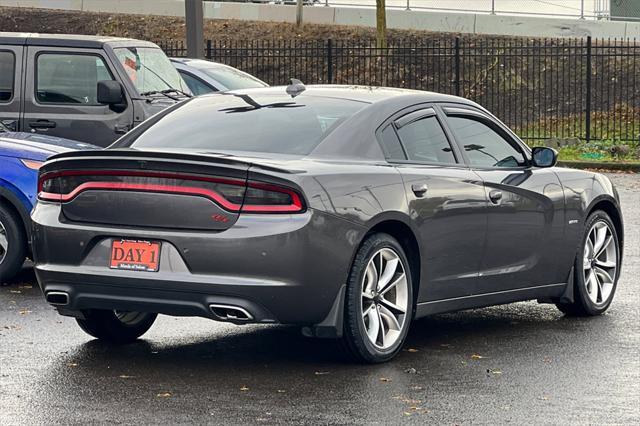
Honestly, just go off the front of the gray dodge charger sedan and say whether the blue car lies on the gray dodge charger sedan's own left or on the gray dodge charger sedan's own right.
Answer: on the gray dodge charger sedan's own left

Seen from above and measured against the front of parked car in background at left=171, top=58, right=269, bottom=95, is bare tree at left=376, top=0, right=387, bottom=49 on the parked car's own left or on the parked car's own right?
on the parked car's own left

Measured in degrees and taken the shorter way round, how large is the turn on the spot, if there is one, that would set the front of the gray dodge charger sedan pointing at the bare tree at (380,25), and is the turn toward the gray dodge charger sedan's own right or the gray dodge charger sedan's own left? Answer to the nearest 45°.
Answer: approximately 45° to the gray dodge charger sedan's own left

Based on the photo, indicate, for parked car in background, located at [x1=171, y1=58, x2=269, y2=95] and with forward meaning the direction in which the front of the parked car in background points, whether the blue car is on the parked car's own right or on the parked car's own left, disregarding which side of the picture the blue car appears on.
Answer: on the parked car's own right

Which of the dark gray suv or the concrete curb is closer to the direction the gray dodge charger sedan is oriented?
the concrete curb

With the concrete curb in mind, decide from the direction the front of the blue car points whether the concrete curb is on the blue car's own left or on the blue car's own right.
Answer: on the blue car's own left

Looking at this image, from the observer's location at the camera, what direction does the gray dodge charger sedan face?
facing away from the viewer and to the right of the viewer

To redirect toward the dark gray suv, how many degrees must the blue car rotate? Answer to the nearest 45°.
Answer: approximately 135° to its left
